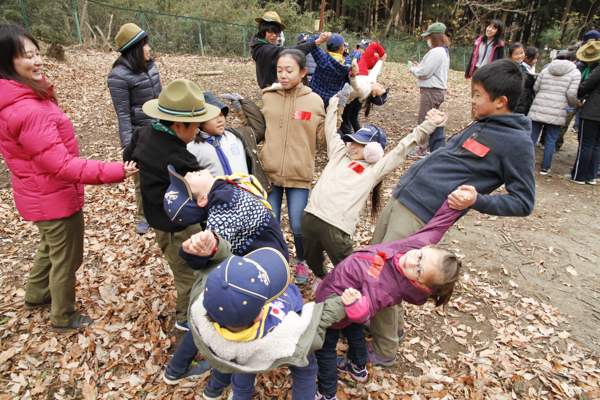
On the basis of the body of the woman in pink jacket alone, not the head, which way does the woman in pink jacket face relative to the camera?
to the viewer's right

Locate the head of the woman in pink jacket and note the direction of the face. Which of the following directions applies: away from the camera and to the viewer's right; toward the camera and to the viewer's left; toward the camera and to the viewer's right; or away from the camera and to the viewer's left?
toward the camera and to the viewer's right

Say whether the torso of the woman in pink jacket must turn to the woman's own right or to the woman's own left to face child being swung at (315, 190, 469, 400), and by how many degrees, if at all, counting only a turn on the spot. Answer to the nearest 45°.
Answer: approximately 45° to the woman's own right

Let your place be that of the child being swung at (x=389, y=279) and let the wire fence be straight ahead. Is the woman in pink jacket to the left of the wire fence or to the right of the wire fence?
left

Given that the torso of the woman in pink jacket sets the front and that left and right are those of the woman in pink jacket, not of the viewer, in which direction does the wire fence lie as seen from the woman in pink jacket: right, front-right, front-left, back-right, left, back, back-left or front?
left
